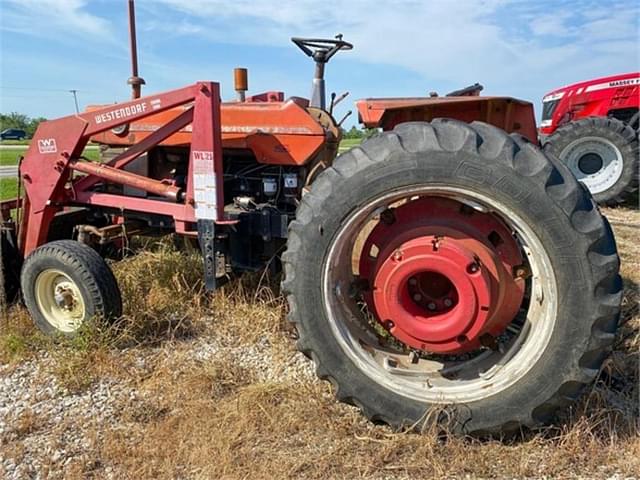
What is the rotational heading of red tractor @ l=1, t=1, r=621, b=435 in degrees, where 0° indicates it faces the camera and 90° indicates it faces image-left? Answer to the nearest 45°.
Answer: approximately 90°

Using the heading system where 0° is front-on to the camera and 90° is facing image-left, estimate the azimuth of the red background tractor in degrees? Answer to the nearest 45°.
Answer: approximately 90°

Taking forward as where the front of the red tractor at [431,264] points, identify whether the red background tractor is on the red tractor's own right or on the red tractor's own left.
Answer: on the red tractor's own right

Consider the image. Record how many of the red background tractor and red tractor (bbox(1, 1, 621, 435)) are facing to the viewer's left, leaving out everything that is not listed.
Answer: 2
